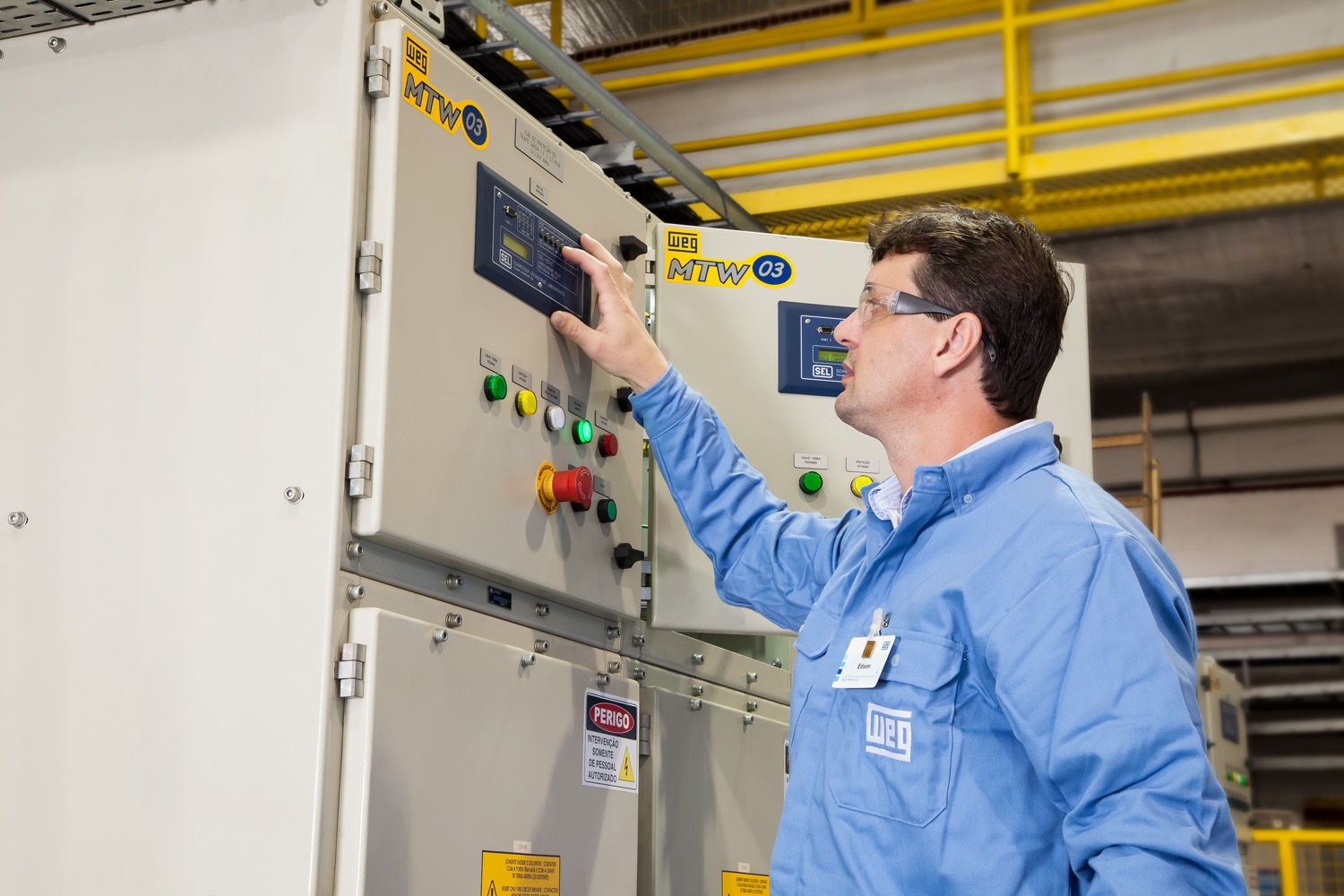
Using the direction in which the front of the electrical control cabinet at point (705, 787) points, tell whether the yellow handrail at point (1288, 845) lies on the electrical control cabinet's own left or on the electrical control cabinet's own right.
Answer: on the electrical control cabinet's own left

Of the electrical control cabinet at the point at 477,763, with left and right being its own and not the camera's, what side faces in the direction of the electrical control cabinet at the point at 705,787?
left

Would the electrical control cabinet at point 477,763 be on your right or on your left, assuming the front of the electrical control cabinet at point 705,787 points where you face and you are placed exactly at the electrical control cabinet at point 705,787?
on your right

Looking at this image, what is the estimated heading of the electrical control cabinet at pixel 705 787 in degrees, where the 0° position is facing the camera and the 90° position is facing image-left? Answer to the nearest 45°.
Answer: approximately 315°

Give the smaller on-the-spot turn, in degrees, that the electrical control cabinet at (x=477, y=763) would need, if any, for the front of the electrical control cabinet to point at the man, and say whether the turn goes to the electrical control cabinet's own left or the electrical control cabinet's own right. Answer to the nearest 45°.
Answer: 0° — it already faces them

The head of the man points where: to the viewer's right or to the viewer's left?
to the viewer's left

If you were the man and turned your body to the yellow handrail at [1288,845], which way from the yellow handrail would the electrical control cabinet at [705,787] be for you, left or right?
left

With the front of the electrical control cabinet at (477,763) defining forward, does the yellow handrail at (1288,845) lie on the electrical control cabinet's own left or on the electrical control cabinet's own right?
on the electrical control cabinet's own left
